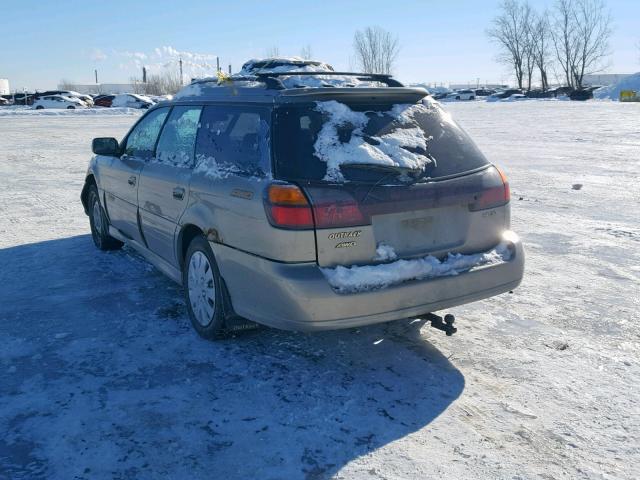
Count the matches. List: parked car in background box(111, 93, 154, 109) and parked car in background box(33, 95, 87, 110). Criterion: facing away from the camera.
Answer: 0

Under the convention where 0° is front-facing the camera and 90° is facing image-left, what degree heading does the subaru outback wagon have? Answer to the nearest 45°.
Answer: approximately 135°

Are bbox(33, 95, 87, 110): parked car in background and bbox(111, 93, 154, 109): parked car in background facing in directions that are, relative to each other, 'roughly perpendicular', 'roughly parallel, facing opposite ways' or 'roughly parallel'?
roughly parallel

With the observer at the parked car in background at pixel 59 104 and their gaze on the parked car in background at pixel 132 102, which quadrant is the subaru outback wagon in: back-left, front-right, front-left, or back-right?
front-right

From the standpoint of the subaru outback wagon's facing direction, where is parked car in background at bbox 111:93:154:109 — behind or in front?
in front

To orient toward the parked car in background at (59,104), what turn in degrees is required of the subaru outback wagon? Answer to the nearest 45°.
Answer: approximately 45° to its right
